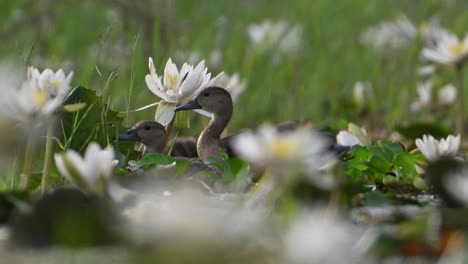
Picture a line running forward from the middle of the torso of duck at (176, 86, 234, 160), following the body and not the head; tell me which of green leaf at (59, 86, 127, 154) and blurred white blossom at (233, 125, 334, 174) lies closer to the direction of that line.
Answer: the green leaf

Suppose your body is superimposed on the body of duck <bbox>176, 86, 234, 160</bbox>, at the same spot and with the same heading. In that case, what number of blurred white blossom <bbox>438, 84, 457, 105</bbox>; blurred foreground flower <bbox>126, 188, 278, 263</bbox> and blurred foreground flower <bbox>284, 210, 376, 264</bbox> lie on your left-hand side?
2

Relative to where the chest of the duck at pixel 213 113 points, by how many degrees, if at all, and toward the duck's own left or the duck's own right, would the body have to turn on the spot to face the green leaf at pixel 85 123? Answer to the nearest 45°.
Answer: approximately 45° to the duck's own left

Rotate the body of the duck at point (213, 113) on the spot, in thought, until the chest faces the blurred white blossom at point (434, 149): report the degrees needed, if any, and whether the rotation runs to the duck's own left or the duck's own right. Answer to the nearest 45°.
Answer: approximately 135° to the duck's own left

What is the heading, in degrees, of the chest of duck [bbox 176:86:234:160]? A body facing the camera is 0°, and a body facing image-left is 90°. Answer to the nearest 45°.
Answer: approximately 90°

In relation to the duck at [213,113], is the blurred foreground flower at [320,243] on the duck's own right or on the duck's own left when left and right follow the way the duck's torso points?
on the duck's own left

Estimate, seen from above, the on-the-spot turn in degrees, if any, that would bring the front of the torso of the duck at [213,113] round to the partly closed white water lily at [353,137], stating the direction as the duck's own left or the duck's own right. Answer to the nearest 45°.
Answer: approximately 180°

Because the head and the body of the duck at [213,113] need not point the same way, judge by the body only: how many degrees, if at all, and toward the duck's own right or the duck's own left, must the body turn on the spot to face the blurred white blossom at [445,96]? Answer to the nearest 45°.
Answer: approximately 135° to the duck's own right

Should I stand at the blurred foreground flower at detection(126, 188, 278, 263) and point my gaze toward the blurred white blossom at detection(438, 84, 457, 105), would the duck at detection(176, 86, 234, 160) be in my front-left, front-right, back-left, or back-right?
front-left

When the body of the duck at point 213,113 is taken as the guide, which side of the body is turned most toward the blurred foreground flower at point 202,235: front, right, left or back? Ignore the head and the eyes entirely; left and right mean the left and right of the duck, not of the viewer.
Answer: left
